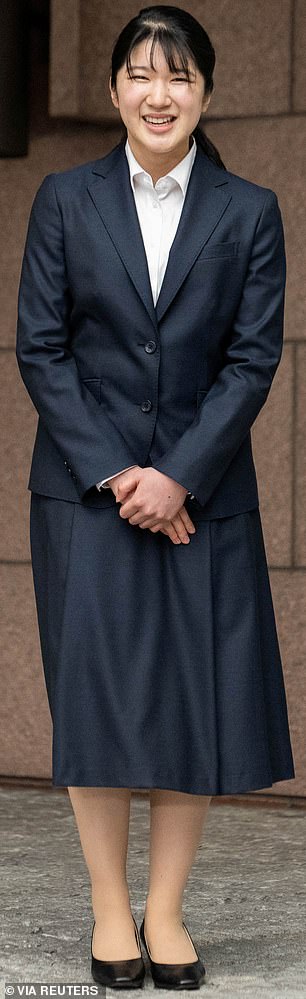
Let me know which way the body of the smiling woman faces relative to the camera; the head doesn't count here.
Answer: toward the camera
